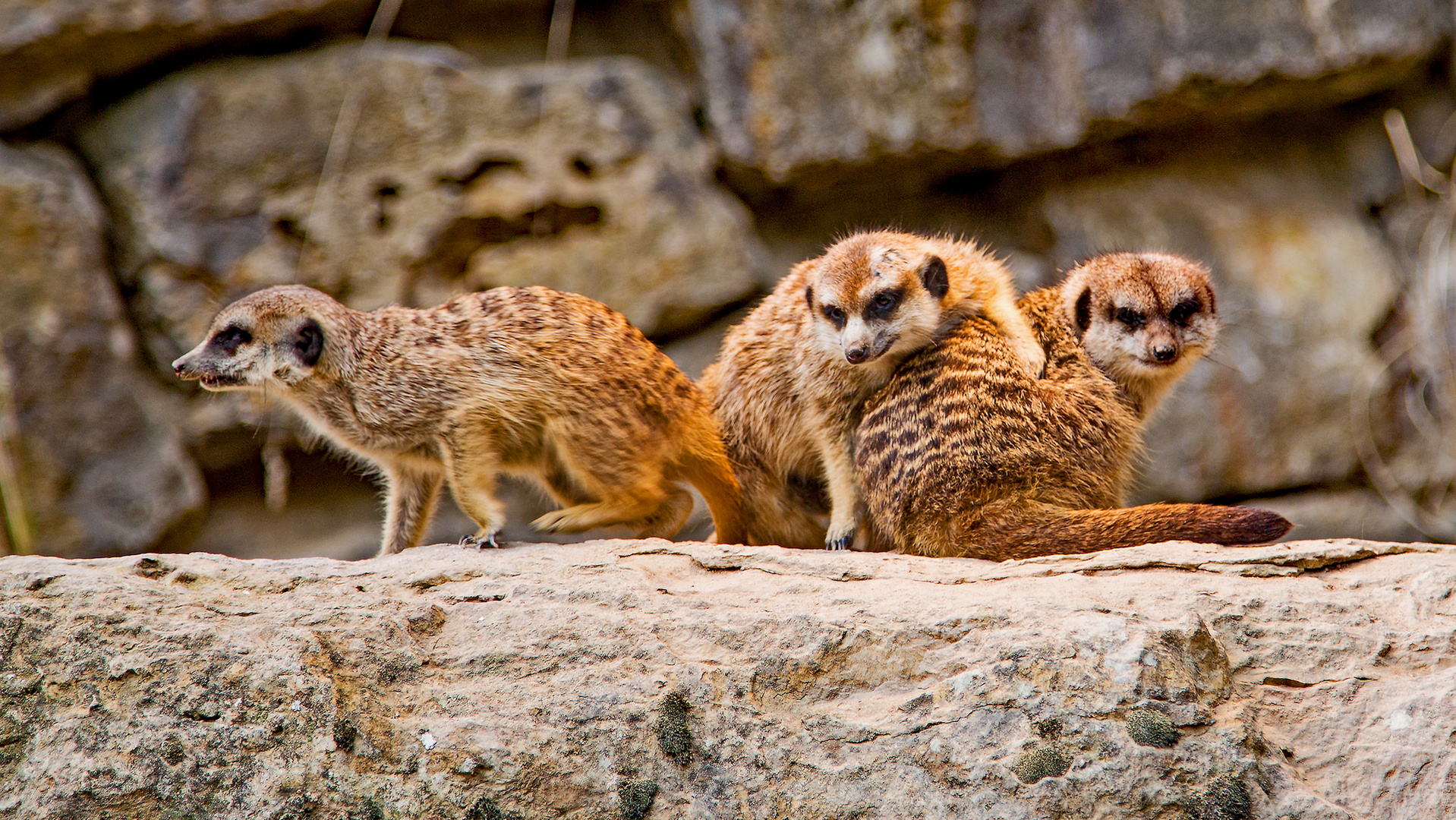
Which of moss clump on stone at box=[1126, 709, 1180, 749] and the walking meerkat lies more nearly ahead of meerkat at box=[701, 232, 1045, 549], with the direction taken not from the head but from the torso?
the moss clump on stone

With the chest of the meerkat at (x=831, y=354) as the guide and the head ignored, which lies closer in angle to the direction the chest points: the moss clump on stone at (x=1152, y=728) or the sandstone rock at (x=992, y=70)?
the moss clump on stone

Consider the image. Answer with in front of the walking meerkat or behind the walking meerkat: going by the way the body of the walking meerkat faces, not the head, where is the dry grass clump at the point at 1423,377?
behind

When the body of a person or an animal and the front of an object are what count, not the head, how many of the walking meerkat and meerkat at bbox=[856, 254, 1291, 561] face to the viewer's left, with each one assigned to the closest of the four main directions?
1

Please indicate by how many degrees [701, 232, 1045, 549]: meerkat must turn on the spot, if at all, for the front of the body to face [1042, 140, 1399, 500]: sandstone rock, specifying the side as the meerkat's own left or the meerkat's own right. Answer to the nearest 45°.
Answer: approximately 90° to the meerkat's own left

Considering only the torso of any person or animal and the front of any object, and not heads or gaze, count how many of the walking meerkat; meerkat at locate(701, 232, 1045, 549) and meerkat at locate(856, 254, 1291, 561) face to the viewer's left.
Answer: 1

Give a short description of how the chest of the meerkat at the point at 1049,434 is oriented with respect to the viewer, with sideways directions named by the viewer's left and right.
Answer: facing away from the viewer and to the right of the viewer

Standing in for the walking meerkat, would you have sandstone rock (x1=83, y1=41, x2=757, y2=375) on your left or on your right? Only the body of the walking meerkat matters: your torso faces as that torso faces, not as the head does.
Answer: on your right

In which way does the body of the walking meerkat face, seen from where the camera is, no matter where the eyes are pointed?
to the viewer's left

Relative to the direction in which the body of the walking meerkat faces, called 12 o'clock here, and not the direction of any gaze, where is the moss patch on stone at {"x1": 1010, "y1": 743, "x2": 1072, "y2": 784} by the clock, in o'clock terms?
The moss patch on stone is roughly at 8 o'clock from the walking meerkat.

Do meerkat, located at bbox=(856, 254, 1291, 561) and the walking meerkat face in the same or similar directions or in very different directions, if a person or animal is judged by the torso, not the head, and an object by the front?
very different directions
